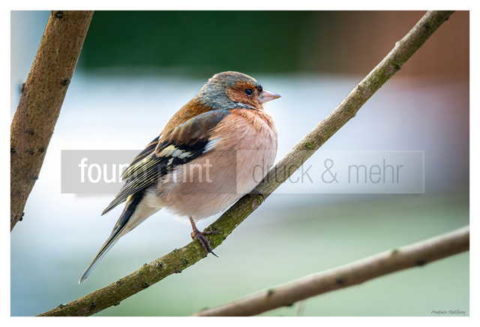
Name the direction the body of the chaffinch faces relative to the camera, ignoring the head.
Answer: to the viewer's right
